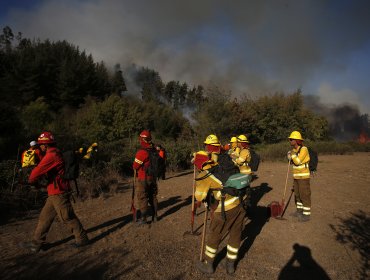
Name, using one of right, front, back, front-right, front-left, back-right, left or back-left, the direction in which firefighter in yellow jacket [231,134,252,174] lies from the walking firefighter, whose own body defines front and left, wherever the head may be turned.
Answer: back

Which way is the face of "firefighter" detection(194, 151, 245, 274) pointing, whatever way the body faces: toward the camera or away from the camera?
away from the camera

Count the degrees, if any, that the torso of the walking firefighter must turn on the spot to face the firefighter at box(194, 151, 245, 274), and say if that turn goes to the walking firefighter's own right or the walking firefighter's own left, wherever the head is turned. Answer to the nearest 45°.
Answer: approximately 135° to the walking firefighter's own left

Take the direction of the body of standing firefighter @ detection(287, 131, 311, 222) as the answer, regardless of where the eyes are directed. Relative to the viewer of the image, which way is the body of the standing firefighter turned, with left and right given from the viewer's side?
facing to the left of the viewer

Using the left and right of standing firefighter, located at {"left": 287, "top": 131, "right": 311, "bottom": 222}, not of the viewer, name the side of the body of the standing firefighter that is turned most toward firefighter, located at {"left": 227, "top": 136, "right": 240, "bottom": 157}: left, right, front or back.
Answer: right

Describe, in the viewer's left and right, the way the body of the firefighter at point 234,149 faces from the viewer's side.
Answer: facing the viewer and to the left of the viewer

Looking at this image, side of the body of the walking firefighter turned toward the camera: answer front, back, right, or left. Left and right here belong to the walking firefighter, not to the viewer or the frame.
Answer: left

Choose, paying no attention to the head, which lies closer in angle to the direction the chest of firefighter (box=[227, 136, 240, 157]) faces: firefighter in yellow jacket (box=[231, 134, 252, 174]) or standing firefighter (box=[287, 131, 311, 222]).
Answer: the firefighter in yellow jacket

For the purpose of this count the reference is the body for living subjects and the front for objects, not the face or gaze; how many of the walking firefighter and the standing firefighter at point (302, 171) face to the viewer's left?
2
